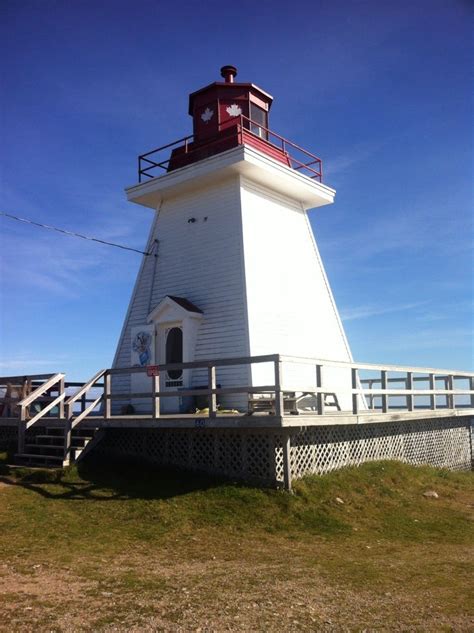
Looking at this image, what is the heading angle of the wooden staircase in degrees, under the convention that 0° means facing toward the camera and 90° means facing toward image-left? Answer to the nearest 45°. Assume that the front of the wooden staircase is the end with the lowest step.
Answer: approximately 45°

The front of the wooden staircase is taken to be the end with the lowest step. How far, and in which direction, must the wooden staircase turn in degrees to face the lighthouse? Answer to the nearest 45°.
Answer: approximately 180°
